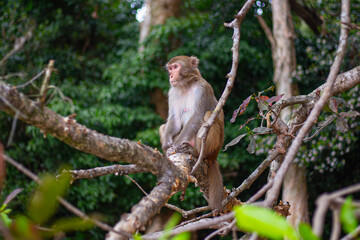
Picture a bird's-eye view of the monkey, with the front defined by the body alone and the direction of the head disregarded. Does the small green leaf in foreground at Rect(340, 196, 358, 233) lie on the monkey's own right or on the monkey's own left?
on the monkey's own left

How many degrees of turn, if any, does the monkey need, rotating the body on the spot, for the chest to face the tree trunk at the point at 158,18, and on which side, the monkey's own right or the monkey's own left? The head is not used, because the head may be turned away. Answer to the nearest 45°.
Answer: approximately 135° to the monkey's own right

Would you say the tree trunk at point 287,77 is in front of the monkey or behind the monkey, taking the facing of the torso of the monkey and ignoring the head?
behind

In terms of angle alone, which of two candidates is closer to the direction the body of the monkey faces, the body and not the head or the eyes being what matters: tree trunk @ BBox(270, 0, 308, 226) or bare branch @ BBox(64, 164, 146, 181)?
the bare branch

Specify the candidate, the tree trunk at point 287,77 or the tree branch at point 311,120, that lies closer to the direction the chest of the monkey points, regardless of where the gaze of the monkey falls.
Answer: the tree branch

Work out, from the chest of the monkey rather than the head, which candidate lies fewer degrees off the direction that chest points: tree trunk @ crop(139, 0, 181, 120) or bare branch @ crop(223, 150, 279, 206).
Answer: the bare branch

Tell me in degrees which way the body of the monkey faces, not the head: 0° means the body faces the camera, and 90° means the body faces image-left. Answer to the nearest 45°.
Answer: approximately 45°
